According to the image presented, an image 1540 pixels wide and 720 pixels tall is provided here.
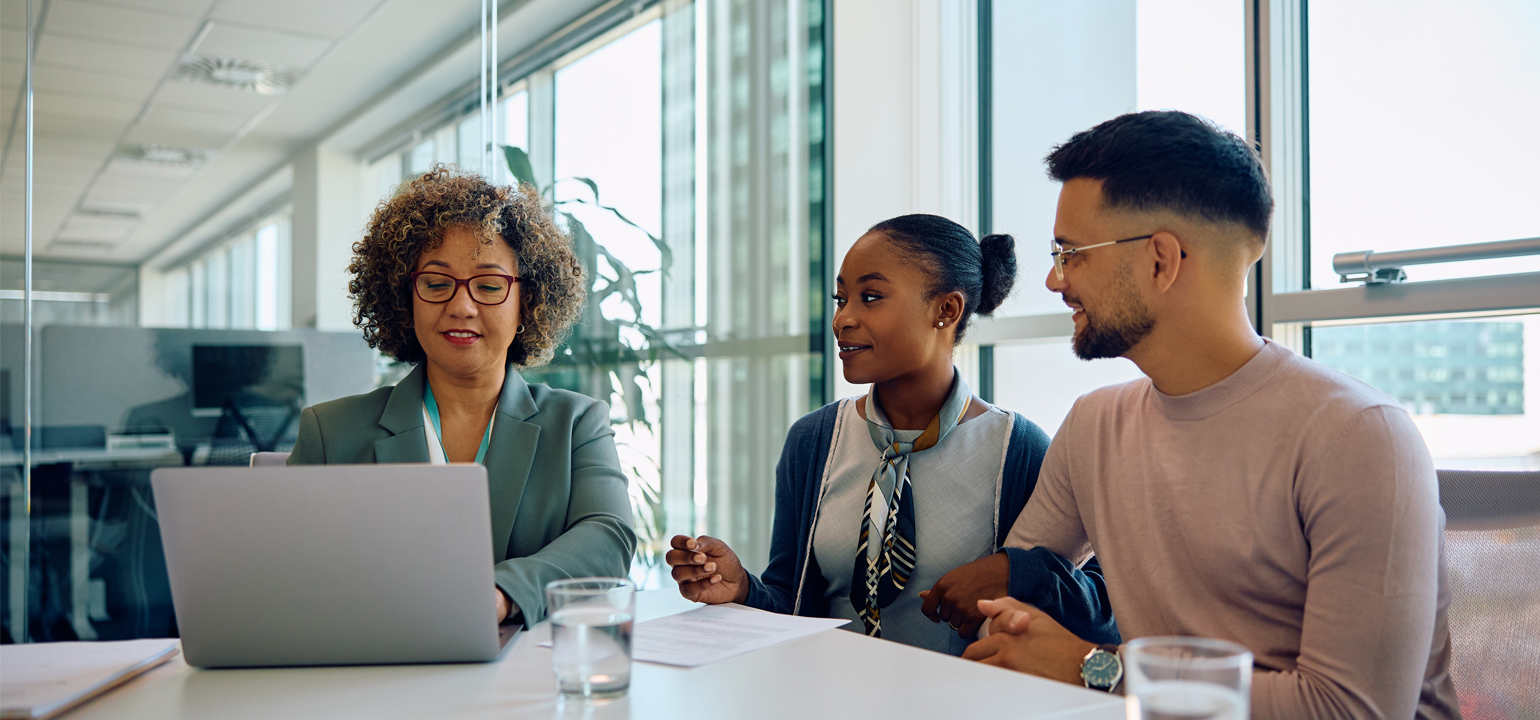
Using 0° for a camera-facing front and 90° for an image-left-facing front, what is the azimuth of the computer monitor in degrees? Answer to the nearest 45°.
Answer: approximately 0°

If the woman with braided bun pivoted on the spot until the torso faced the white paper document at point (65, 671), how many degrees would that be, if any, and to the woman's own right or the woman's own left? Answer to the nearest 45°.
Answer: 0° — they already face it

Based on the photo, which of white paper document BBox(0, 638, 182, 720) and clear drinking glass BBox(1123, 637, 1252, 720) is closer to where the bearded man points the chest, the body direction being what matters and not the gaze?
the white paper document

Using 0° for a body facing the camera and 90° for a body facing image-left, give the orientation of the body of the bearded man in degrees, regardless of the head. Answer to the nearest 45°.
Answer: approximately 45°

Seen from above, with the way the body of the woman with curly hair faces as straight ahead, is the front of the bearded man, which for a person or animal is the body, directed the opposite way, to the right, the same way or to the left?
to the right

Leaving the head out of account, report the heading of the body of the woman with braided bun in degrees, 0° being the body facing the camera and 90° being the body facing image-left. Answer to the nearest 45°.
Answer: approximately 45°

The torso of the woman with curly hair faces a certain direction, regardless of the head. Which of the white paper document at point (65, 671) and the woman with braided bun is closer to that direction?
the white paper document

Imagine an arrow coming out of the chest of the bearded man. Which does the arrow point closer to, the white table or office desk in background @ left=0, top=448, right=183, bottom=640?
the white table

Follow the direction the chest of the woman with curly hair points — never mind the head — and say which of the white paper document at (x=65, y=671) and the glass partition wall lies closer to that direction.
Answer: the white paper document
